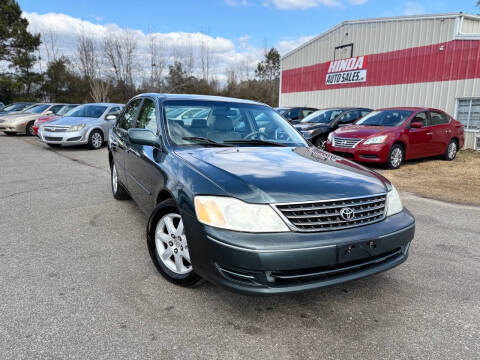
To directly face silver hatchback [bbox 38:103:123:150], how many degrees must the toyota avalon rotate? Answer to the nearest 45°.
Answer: approximately 180°

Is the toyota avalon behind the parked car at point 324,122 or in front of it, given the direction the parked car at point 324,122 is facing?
in front

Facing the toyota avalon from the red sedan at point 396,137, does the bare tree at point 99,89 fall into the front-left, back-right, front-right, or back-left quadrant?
back-right

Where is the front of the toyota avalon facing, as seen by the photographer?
facing the viewer and to the right of the viewer

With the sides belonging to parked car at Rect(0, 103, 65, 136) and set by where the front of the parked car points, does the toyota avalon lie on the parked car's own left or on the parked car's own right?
on the parked car's own left

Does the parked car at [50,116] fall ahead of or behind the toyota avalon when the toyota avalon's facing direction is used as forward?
behind

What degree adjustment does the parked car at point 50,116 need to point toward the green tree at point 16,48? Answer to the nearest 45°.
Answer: approximately 135° to its right

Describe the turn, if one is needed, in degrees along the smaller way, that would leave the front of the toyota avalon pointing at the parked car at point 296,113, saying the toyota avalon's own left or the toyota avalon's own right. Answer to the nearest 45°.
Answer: approximately 135° to the toyota avalon's own left

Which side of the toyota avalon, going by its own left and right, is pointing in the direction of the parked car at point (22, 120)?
back

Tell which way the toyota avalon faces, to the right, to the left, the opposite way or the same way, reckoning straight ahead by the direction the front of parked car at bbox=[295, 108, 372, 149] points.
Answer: to the left

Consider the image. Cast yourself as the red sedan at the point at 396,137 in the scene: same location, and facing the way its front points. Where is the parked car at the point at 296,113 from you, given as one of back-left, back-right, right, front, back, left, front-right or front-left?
right

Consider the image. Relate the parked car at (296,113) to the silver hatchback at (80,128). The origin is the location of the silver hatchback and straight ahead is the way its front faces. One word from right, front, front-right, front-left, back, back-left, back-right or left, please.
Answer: back-left

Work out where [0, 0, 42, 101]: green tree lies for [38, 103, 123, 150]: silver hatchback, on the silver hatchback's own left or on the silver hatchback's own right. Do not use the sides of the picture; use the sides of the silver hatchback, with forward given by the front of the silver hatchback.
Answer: on the silver hatchback's own right
